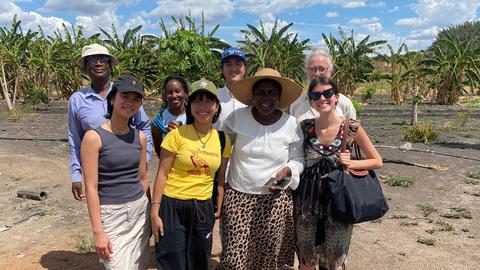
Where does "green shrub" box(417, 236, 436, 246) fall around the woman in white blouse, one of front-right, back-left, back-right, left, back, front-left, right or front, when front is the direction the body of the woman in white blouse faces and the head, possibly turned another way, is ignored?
back-left

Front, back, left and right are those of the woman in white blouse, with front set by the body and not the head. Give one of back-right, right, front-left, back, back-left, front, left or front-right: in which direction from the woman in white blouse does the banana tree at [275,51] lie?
back

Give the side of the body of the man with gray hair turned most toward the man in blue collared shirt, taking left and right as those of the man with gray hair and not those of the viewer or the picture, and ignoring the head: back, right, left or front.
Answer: right

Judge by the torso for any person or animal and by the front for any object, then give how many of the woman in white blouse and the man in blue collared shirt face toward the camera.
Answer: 2

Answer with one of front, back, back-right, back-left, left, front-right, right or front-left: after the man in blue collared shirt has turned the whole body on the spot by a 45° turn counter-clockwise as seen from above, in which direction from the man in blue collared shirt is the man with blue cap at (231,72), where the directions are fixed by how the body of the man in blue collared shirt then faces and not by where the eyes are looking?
front-left

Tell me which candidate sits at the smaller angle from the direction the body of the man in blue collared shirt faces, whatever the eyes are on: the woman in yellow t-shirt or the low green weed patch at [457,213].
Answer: the woman in yellow t-shirt
